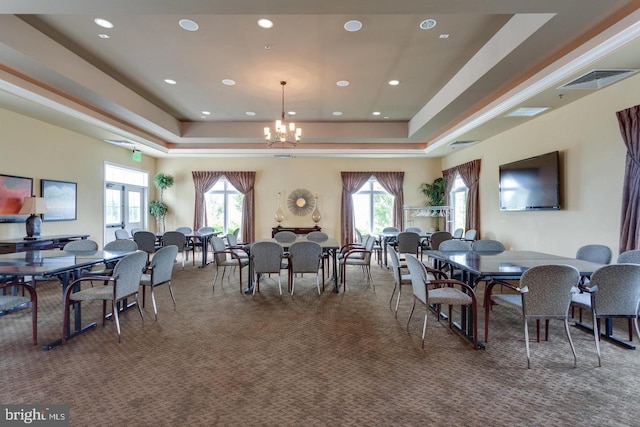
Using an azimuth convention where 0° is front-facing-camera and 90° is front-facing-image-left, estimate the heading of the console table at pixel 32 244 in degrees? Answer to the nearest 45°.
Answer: approximately 315°

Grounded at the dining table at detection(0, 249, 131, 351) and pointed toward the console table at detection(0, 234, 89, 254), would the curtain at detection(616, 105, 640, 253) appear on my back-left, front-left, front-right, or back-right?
back-right

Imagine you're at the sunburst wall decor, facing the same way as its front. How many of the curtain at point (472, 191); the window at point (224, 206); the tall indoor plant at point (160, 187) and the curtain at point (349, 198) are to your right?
2

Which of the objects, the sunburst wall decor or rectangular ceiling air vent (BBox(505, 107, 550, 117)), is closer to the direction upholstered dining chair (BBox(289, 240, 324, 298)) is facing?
the sunburst wall decor

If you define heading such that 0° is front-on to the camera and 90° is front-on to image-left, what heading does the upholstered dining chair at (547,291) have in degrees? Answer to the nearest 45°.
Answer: approximately 135°

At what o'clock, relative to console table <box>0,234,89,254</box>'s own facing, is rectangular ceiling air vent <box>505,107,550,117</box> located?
The rectangular ceiling air vent is roughly at 12 o'clock from the console table.

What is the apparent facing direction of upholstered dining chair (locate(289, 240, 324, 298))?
away from the camera

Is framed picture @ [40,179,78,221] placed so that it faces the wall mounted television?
yes

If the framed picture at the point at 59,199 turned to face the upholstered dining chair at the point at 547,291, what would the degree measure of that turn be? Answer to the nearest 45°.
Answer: approximately 45° to its right

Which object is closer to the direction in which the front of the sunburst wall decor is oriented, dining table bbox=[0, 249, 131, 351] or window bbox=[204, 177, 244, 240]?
the dining table

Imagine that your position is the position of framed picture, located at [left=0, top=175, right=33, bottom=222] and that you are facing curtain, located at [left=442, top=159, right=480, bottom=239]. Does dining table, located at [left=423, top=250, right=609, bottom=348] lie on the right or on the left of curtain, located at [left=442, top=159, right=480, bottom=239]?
right

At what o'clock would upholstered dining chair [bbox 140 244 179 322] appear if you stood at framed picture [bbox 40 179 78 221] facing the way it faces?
The upholstered dining chair is roughly at 1 o'clock from the framed picture.

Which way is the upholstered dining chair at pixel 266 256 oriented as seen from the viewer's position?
away from the camera

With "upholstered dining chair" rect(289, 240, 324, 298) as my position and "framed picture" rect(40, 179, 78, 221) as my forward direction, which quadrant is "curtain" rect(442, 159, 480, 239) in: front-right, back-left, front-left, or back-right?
back-right

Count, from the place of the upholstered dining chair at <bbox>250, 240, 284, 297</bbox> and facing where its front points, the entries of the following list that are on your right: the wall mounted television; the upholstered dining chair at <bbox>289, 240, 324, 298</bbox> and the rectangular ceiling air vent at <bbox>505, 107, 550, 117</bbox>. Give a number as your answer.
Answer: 3

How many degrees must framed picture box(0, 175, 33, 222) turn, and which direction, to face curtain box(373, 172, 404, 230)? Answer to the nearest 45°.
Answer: approximately 45° to its left

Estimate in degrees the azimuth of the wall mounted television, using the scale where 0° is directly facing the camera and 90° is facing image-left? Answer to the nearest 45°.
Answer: approximately 45°
